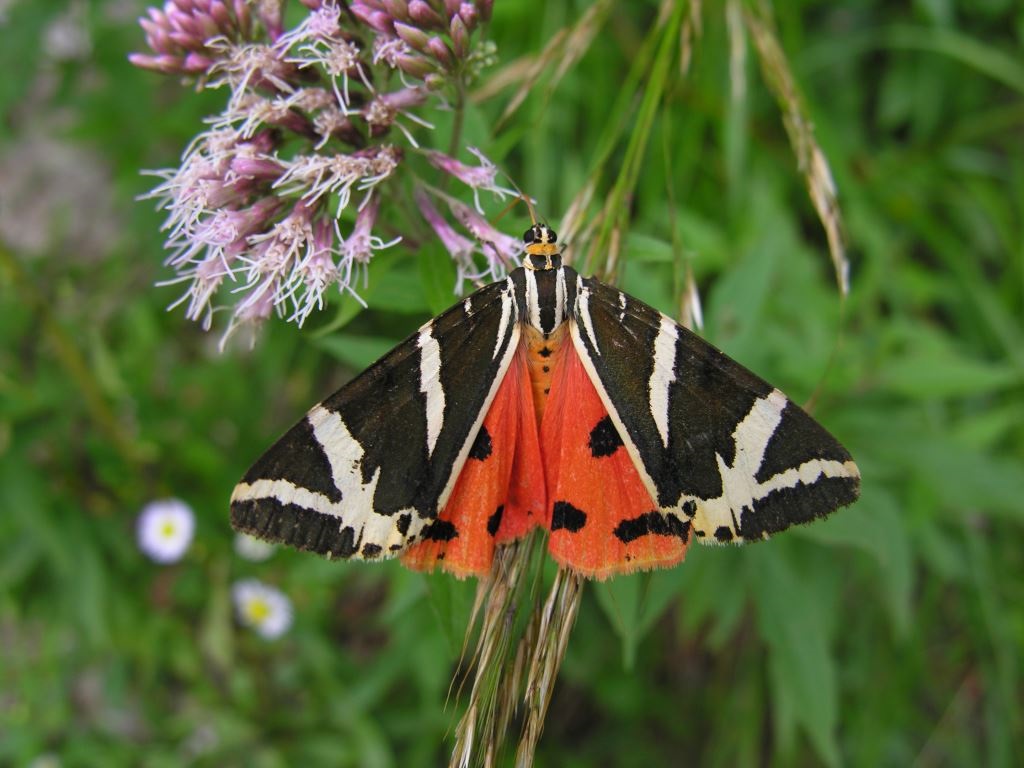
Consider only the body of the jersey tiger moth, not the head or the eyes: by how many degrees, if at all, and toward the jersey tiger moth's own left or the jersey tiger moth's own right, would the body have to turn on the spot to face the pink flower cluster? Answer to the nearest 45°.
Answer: approximately 90° to the jersey tiger moth's own left

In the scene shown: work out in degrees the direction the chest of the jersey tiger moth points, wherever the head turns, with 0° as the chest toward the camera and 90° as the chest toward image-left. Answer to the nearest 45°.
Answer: approximately 180°
